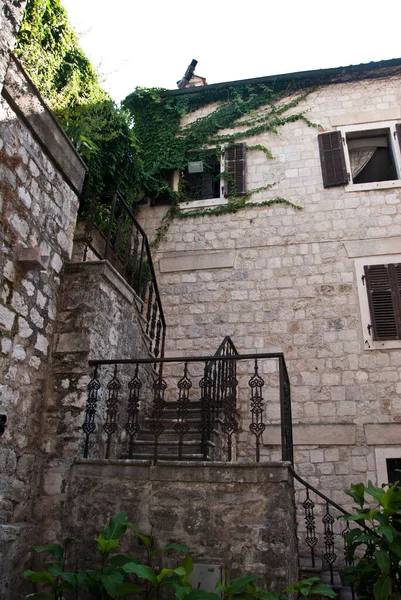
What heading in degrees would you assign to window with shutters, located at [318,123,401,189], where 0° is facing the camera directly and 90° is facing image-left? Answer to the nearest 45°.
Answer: approximately 0°

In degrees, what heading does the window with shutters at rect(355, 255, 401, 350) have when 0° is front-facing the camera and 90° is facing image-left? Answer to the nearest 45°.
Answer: approximately 0°

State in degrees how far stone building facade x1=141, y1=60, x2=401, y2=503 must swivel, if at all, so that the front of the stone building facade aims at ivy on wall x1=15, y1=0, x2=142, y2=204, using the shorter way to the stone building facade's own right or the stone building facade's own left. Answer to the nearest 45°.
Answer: approximately 45° to the stone building facade's own right

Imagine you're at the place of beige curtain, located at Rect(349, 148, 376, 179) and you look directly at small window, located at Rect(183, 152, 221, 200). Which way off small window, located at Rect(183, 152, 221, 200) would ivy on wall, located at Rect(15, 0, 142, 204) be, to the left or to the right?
left

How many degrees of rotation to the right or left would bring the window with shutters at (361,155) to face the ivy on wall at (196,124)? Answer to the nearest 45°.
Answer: approximately 90° to its right

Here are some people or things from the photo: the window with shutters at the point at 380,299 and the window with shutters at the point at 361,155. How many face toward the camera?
2
